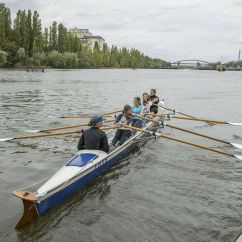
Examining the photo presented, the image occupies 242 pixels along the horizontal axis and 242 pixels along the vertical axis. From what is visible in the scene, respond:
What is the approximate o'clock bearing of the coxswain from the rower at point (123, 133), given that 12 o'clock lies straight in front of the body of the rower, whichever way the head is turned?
The coxswain is roughly at 11 o'clock from the rower.

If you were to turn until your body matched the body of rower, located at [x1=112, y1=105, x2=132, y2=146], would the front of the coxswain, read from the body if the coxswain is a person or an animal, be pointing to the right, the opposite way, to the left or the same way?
the opposite way

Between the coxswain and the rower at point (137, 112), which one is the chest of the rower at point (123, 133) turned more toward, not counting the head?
the coxswain

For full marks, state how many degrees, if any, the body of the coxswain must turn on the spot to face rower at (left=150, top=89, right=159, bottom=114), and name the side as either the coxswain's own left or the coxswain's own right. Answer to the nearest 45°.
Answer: approximately 45° to the coxswain's own left

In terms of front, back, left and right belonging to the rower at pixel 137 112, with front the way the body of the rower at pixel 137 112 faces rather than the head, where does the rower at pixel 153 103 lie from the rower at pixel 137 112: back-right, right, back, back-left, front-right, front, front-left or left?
back-right

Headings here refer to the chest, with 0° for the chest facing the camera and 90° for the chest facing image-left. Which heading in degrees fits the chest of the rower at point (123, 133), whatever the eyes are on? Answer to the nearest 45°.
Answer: approximately 45°

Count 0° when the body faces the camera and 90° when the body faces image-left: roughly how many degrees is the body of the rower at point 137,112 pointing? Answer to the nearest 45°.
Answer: approximately 45°

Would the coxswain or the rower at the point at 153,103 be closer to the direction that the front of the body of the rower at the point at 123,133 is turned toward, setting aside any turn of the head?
the coxswain

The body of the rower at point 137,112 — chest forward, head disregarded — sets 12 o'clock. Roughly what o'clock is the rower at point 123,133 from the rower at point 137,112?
the rower at point 123,133 is roughly at 11 o'clock from the rower at point 137,112.

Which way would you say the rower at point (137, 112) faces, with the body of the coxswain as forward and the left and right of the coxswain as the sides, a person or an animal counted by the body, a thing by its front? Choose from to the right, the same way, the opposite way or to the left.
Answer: the opposite way
